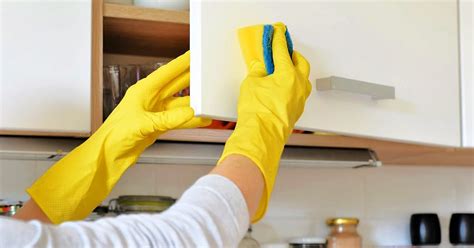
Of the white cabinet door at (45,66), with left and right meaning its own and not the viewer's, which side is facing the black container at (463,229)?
left

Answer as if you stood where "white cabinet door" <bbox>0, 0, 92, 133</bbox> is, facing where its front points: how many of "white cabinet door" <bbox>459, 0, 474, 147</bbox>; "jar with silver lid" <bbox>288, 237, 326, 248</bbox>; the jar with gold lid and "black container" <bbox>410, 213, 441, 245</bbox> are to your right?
0

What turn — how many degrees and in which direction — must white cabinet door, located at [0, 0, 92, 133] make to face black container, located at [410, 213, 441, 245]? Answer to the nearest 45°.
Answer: approximately 90° to its left

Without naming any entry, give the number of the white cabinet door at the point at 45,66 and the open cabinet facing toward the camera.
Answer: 2

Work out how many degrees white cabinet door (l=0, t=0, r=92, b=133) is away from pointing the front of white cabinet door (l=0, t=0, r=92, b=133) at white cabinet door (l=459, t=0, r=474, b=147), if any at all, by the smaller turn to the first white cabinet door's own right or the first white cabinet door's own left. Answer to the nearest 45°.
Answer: approximately 90° to the first white cabinet door's own left

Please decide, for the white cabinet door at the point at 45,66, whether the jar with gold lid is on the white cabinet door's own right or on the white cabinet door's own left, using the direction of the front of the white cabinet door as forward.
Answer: on the white cabinet door's own left

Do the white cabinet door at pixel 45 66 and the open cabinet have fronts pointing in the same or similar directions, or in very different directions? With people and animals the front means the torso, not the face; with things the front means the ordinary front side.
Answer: same or similar directions

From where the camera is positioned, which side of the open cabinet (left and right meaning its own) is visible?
front
